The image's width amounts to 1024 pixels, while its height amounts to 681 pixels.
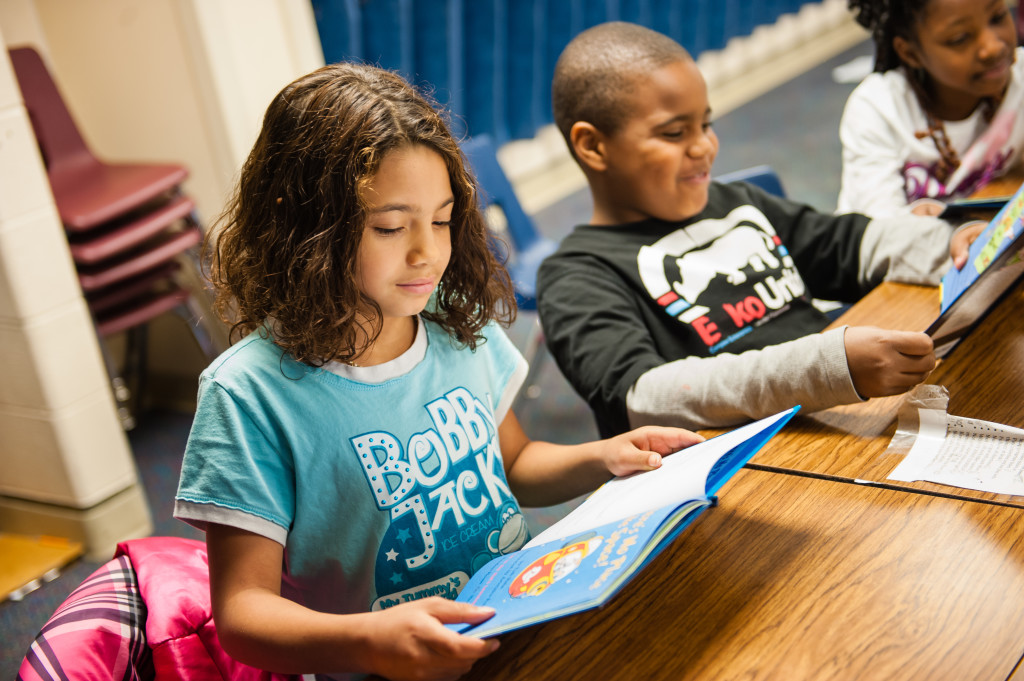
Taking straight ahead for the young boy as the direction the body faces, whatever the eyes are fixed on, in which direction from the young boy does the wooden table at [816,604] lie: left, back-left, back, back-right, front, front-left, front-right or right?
front-right

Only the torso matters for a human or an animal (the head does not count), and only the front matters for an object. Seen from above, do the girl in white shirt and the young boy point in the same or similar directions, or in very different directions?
same or similar directions

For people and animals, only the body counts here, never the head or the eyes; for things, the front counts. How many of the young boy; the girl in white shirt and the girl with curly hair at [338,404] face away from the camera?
0

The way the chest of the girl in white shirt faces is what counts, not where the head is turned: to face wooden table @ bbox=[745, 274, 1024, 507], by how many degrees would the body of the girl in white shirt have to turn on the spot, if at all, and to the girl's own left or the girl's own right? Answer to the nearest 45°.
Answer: approximately 45° to the girl's own right

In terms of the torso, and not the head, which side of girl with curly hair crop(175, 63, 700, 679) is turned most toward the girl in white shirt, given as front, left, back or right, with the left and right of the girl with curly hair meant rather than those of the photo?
left

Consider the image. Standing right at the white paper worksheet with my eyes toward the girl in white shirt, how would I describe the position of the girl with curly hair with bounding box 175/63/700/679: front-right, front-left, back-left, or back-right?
back-left

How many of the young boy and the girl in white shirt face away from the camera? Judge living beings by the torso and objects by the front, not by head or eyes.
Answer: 0

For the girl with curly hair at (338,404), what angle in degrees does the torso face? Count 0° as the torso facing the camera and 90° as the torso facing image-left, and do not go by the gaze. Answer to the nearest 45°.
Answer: approximately 315°

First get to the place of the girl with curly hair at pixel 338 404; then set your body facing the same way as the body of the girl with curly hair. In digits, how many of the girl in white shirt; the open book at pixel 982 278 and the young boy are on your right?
0

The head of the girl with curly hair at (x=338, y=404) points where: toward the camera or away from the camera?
toward the camera

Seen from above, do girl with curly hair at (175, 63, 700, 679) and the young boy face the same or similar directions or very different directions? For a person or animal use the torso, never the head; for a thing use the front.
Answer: same or similar directions

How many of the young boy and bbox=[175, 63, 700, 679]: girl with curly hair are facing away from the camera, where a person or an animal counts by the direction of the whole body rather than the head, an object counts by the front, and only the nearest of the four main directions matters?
0

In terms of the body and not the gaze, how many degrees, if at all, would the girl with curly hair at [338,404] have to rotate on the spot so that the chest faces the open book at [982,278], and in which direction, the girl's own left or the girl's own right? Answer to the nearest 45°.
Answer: approximately 45° to the girl's own left

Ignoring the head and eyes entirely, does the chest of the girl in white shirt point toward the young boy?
no
